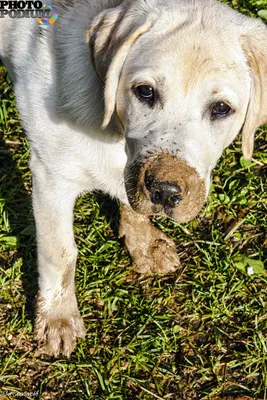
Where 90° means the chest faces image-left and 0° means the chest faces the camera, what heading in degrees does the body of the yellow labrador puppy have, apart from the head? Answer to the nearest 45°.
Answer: approximately 0°
